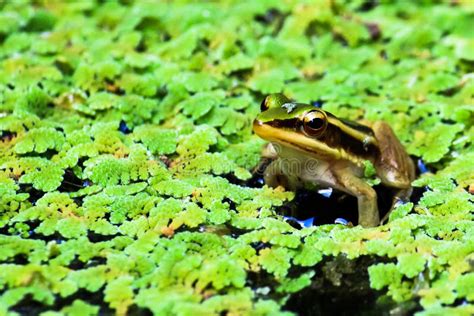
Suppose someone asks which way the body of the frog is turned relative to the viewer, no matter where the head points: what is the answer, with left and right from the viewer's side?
facing the viewer and to the left of the viewer
